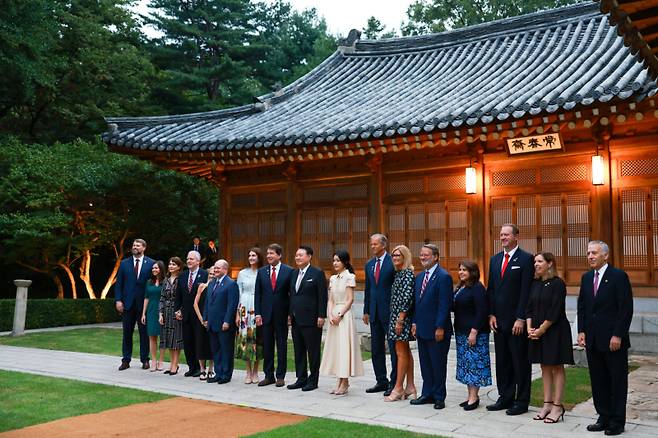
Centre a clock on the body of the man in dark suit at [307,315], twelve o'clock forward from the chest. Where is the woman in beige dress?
The woman in beige dress is roughly at 9 o'clock from the man in dark suit.

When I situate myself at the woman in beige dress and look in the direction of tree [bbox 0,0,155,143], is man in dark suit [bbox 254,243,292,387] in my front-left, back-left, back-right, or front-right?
front-left

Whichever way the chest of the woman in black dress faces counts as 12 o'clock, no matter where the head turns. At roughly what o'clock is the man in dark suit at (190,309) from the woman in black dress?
The man in dark suit is roughly at 2 o'clock from the woman in black dress.

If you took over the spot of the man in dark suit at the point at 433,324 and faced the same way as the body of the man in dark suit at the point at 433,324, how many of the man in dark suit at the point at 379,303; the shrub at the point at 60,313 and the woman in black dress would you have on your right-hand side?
2

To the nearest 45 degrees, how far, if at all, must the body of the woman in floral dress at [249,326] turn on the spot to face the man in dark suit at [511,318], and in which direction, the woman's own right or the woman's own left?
approximately 90° to the woman's own left

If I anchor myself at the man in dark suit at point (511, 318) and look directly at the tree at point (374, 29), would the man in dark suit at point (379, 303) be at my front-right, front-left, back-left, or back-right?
front-left

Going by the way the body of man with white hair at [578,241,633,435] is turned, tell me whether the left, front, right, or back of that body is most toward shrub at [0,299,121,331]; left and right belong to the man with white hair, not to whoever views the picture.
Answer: right

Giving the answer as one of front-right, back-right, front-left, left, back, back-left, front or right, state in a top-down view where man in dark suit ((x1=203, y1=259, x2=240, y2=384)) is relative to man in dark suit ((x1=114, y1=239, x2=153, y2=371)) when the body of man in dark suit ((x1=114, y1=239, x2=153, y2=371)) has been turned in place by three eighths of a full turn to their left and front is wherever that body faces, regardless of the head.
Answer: right

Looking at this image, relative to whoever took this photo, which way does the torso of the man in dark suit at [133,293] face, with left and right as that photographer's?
facing the viewer

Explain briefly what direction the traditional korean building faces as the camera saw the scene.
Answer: facing the viewer and to the left of the viewer

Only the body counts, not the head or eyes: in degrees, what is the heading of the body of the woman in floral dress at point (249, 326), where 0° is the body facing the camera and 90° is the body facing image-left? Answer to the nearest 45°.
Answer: approximately 45°

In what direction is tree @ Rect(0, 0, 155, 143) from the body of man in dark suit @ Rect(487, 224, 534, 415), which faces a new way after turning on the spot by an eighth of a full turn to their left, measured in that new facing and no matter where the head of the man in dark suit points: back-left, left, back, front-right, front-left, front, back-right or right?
back-right

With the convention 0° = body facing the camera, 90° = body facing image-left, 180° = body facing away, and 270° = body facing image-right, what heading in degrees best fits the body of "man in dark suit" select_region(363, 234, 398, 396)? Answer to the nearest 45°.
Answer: approximately 45°
